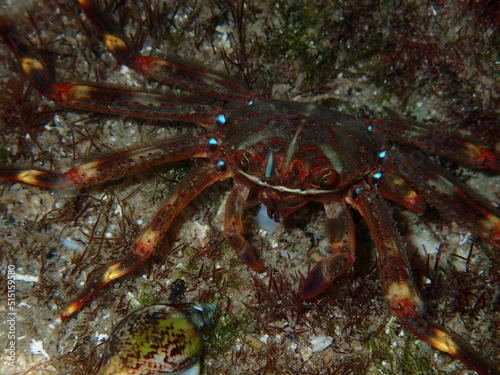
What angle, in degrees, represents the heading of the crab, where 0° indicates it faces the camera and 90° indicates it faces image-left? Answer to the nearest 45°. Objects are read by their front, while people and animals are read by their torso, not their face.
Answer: approximately 0°

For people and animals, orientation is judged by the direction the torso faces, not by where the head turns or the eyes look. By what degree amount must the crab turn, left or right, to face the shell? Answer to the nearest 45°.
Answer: approximately 45° to its right
